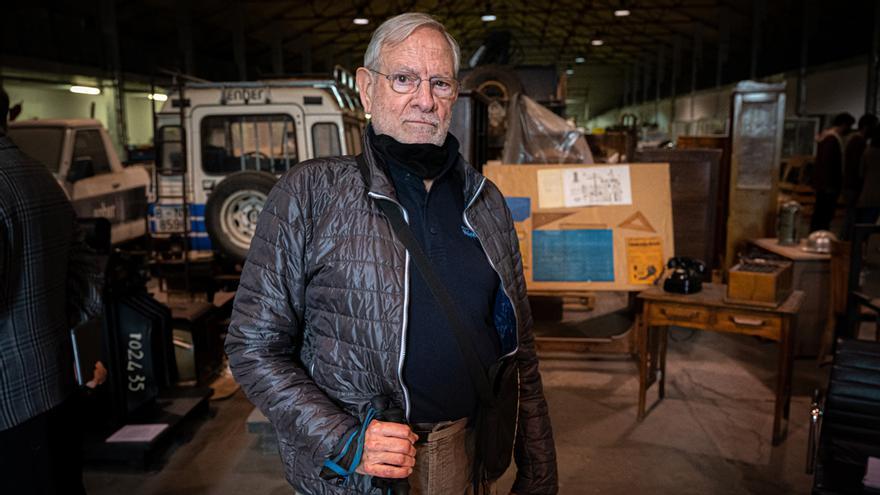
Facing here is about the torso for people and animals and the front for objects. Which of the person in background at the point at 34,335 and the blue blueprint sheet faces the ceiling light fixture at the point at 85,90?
the person in background

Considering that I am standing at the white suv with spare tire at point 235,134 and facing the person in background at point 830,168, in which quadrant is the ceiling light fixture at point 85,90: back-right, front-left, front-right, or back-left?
back-left

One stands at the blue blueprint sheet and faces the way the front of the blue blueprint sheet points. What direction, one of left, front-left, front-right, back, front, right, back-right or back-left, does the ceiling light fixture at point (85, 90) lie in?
back-right

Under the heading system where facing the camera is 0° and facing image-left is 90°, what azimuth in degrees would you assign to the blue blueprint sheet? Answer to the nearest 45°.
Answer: approximately 0°

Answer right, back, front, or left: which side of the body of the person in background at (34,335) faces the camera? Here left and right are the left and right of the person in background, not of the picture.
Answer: back

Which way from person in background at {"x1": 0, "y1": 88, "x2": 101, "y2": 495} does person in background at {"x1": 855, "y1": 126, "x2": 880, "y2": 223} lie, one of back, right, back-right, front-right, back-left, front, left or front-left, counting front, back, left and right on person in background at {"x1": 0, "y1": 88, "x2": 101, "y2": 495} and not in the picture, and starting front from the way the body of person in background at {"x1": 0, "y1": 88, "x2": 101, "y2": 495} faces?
right
